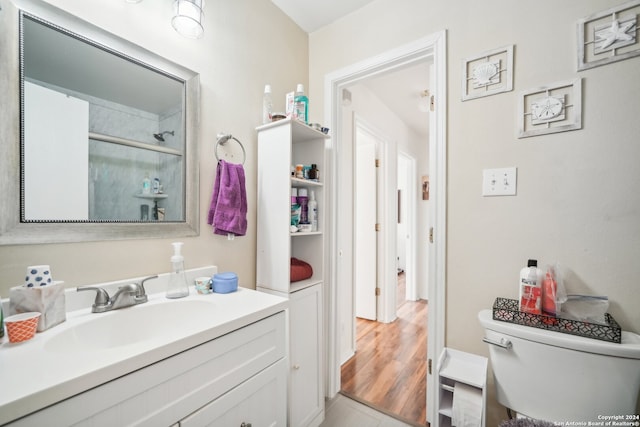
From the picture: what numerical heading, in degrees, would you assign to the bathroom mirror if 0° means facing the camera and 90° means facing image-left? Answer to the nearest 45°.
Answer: approximately 315°

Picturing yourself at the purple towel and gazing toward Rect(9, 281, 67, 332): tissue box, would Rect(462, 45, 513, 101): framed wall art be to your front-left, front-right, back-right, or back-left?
back-left

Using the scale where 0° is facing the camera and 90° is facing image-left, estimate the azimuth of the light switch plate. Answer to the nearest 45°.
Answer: approximately 0°

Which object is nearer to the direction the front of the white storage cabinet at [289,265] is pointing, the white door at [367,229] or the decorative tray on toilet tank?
the decorative tray on toilet tank

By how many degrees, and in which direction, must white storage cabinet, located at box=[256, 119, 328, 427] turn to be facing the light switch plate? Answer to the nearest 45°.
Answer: approximately 45° to its left

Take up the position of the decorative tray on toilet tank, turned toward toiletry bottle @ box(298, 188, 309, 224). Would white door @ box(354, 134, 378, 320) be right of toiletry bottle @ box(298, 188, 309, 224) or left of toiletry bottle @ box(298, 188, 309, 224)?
right

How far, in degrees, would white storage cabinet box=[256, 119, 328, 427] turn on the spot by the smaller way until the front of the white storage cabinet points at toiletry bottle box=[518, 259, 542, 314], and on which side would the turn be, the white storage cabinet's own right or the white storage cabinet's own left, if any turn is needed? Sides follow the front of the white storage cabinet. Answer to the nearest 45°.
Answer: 0° — it already faces it

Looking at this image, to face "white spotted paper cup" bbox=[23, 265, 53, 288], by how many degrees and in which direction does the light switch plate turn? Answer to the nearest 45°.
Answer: approximately 45° to its right

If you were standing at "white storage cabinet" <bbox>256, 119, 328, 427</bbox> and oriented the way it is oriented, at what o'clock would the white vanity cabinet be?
The white vanity cabinet is roughly at 2 o'clock from the white storage cabinet.

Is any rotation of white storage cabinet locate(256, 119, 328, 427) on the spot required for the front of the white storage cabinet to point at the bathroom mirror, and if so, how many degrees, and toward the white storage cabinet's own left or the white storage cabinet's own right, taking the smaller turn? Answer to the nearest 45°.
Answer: approximately 90° to the white storage cabinet's own right
